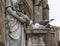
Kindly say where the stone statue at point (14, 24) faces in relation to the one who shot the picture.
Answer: facing the viewer and to the right of the viewer
